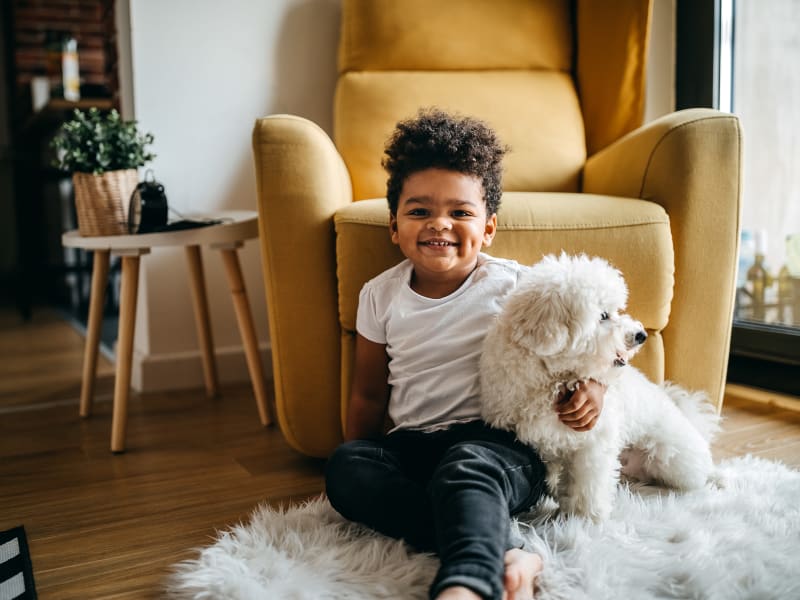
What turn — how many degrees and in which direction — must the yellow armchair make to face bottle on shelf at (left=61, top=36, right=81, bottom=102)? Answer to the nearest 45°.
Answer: approximately 135° to its right

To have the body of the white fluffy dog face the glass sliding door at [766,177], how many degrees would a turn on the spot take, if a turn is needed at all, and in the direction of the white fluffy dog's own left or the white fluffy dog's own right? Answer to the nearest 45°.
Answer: approximately 135° to the white fluffy dog's own right

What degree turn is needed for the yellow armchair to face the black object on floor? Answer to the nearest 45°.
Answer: approximately 45° to its right

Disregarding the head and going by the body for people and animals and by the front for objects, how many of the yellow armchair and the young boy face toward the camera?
2

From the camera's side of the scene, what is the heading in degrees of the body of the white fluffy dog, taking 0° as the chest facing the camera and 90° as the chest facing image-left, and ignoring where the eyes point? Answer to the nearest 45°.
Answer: approximately 45°

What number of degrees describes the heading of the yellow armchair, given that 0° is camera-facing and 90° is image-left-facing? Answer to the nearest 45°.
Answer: approximately 0°
